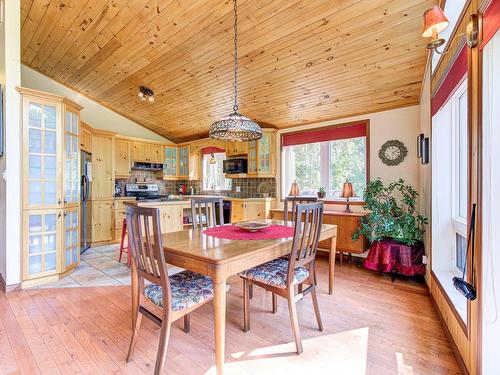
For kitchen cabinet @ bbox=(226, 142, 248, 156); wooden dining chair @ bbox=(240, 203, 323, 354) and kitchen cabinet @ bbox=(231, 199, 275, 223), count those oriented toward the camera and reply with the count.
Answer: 2

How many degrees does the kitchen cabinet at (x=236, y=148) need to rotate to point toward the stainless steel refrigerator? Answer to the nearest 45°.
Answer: approximately 90° to its right

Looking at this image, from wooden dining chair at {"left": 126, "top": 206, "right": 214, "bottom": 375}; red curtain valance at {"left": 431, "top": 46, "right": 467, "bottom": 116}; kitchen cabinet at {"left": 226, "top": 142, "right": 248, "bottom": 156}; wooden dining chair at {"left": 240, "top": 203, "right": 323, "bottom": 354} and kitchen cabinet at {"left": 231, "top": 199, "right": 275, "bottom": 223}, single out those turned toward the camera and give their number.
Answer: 2

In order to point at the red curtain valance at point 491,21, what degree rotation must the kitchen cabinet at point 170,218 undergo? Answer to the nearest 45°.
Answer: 0° — it already faces it

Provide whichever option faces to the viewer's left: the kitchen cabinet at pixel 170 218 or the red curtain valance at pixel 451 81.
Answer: the red curtain valance

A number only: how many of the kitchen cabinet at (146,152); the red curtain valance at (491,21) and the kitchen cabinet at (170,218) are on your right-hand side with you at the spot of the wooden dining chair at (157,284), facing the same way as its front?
1

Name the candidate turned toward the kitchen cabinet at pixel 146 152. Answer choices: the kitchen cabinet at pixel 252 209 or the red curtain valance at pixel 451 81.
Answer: the red curtain valance

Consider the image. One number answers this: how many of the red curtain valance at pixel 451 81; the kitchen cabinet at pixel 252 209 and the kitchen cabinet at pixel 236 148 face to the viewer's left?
1

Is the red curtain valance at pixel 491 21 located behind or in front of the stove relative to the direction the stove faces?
in front

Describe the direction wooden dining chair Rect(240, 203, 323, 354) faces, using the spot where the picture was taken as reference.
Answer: facing away from the viewer and to the left of the viewer

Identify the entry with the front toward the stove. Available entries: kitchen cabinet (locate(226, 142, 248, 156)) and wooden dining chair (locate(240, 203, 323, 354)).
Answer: the wooden dining chair
